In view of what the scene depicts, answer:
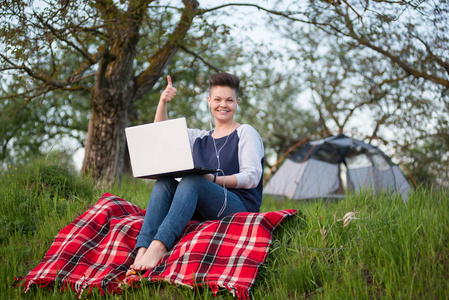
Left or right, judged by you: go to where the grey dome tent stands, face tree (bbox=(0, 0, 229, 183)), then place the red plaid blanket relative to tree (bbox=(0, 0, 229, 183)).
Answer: left

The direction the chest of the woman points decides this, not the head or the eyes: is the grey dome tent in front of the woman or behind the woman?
behind

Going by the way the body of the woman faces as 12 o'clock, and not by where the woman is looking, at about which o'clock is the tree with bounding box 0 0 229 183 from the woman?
The tree is roughly at 4 o'clock from the woman.

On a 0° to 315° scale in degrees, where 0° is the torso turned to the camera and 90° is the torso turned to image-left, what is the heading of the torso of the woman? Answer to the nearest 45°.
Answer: approximately 45°
